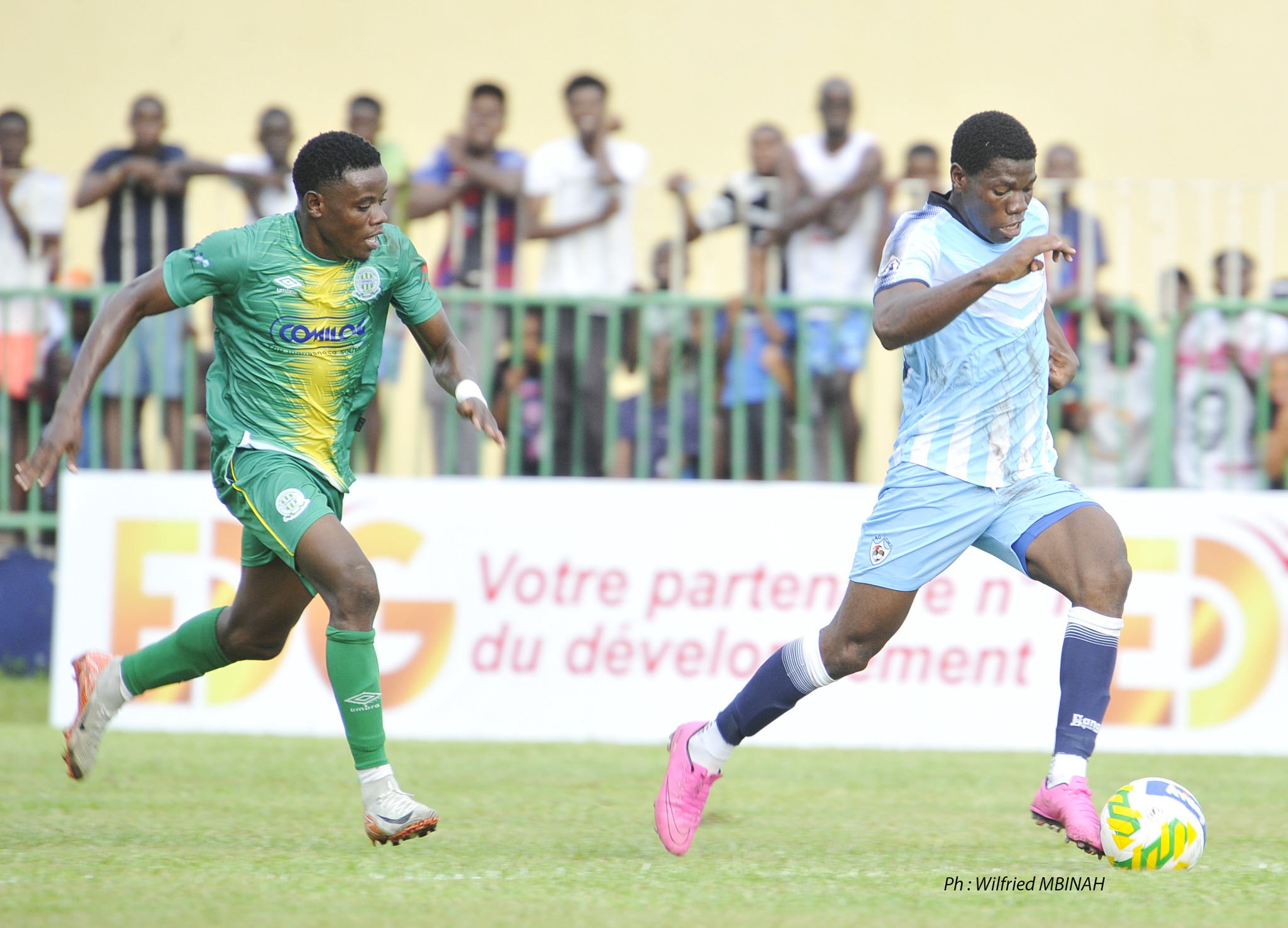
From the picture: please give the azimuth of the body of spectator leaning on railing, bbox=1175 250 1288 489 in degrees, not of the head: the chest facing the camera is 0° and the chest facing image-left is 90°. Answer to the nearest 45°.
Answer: approximately 0°

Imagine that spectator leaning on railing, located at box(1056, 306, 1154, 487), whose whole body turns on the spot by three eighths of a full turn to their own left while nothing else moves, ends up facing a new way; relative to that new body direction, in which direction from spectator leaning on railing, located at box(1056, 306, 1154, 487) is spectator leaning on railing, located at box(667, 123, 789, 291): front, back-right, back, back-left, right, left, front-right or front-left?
back-left

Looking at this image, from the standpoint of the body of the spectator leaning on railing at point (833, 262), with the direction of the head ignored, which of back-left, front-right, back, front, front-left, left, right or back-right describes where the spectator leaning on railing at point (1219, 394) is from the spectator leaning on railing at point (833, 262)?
left

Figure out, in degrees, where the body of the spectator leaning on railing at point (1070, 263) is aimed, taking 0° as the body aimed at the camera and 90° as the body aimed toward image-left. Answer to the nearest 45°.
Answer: approximately 0°
